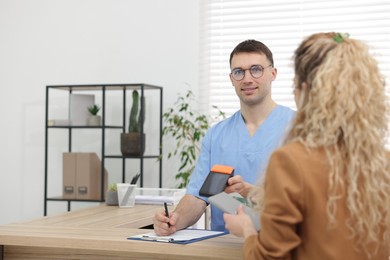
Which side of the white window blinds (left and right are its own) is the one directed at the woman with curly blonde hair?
front

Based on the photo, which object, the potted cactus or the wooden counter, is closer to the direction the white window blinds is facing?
the wooden counter

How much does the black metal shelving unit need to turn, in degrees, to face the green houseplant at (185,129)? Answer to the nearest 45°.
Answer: approximately 90° to its left

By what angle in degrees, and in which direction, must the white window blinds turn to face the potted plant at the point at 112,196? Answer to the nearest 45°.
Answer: approximately 45° to its right

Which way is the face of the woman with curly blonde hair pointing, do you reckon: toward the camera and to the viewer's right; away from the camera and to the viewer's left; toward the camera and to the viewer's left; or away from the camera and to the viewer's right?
away from the camera and to the viewer's left

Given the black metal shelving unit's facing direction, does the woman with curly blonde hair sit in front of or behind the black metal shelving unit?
in front

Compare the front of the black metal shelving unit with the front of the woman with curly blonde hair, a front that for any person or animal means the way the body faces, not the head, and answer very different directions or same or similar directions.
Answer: very different directions

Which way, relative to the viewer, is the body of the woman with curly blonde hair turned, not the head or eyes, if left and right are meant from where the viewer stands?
facing away from the viewer and to the left of the viewer

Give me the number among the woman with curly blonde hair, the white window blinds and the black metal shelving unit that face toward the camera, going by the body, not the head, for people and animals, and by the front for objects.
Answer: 2

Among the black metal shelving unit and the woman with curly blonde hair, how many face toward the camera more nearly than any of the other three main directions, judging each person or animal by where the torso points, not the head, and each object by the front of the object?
1

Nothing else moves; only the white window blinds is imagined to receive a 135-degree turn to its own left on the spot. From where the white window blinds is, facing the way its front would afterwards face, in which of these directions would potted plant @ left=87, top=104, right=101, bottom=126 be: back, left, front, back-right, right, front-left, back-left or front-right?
back-left

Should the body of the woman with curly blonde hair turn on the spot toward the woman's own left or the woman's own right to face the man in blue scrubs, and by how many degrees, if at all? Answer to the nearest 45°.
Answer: approximately 45° to the woman's own right
